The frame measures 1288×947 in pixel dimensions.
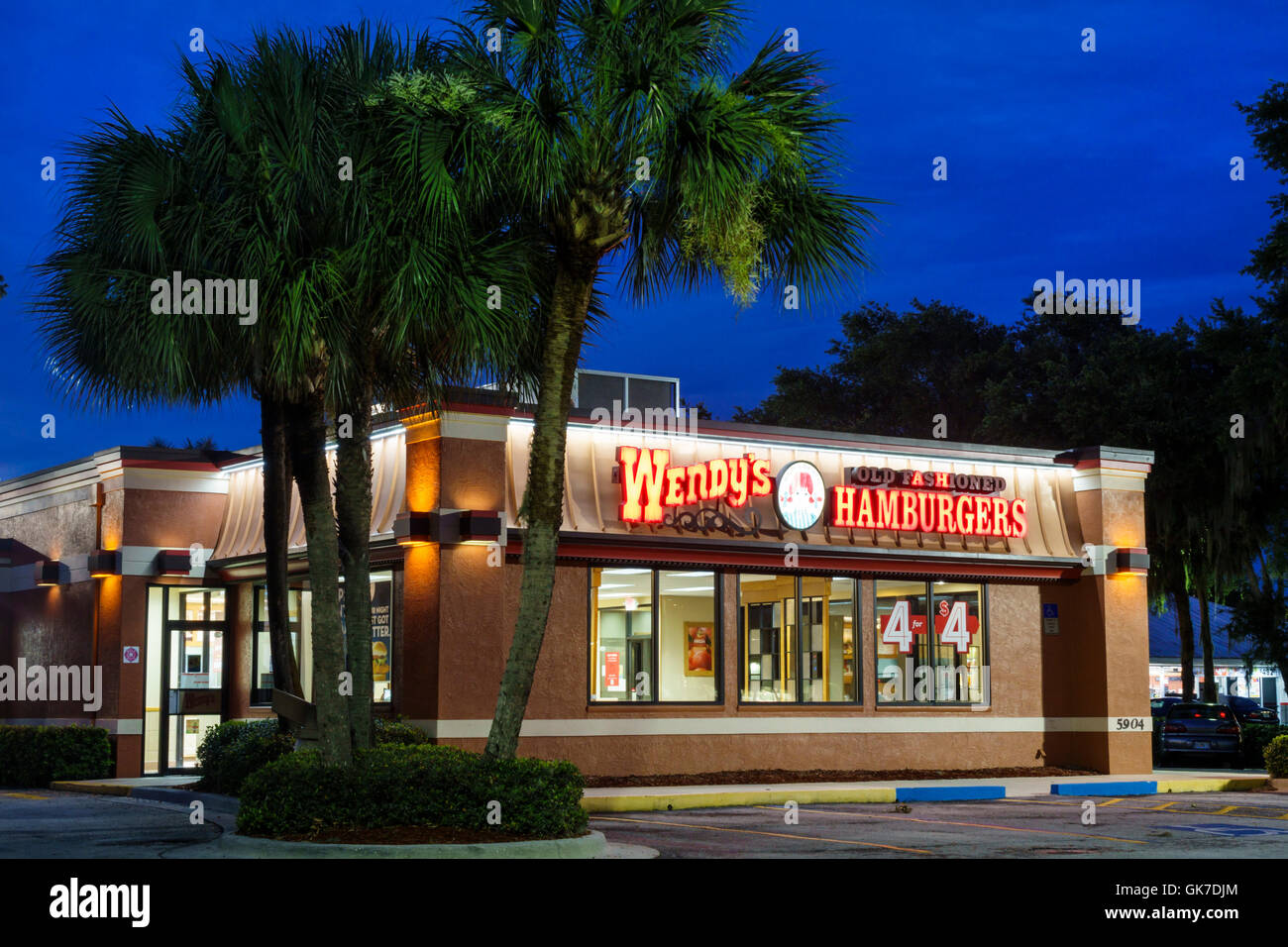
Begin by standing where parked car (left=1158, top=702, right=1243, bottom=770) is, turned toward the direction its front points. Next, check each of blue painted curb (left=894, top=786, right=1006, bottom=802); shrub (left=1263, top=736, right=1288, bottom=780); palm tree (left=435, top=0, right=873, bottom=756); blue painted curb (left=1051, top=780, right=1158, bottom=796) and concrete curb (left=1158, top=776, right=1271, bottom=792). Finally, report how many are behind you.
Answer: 5

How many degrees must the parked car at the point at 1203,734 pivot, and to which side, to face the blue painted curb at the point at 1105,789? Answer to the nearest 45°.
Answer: approximately 180°

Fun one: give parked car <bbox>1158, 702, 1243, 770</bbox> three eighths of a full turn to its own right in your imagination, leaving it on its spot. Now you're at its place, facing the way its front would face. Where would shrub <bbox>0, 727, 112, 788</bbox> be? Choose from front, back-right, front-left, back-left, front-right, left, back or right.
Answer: right

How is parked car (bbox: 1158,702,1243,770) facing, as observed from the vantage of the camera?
facing away from the viewer

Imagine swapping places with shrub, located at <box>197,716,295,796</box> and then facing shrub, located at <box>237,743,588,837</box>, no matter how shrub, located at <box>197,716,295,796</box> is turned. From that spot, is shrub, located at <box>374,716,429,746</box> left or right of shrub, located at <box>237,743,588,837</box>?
left

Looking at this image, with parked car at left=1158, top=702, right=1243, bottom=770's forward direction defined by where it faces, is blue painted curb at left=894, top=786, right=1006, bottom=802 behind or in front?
behind

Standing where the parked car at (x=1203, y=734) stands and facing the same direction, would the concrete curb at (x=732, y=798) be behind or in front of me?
behind

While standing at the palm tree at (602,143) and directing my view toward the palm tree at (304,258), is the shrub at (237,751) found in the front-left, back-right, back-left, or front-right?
front-right

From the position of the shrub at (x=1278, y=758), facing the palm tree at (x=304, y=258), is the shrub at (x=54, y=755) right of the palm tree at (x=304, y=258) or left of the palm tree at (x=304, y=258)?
right

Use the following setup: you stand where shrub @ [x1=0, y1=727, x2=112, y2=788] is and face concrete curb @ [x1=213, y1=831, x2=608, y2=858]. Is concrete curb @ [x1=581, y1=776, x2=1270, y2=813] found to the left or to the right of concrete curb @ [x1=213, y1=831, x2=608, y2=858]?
left
